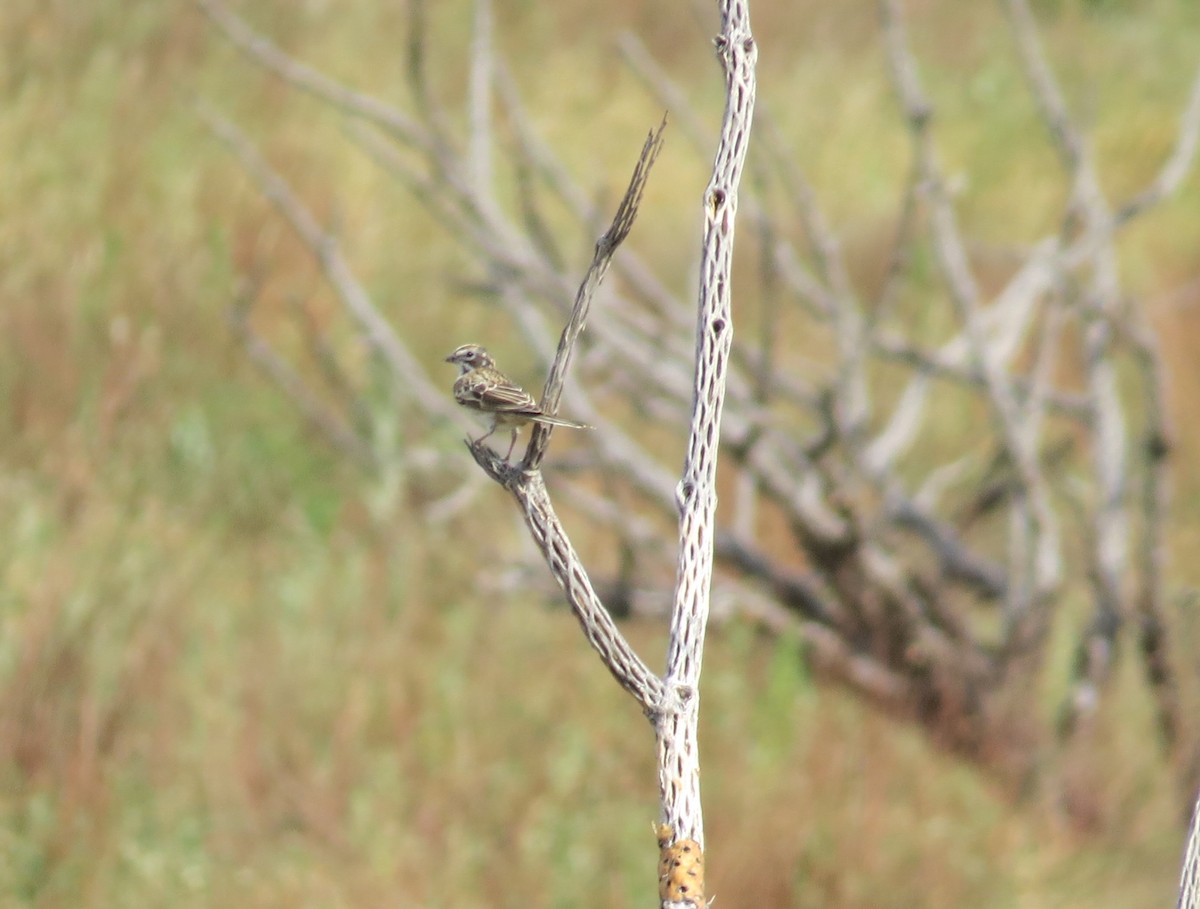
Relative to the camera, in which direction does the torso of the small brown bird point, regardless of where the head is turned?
to the viewer's left

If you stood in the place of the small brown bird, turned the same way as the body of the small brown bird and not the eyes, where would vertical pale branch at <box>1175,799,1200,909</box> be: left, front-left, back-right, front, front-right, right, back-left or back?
back-left
